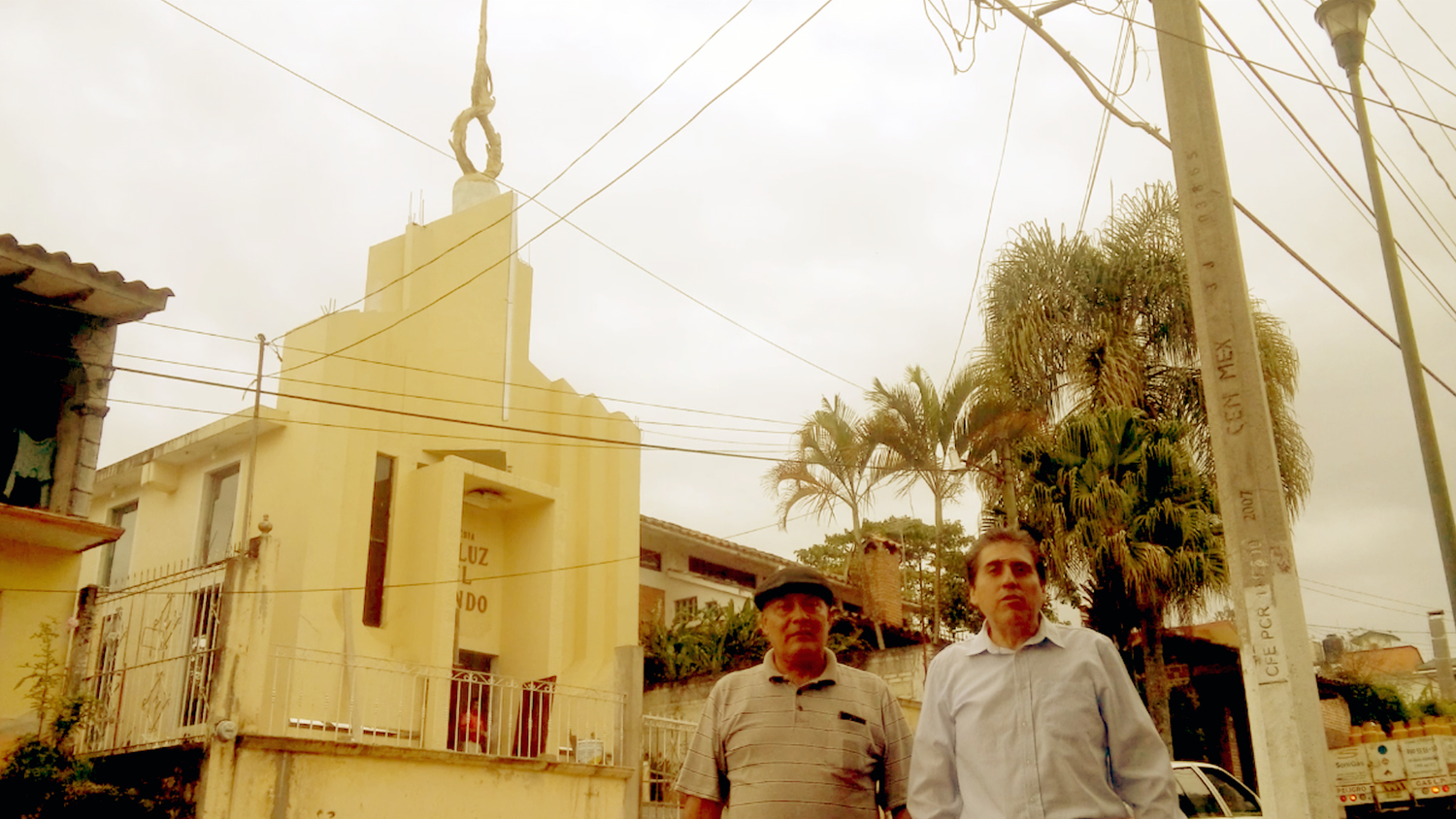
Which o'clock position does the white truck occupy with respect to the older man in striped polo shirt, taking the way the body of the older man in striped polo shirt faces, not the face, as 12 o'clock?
The white truck is roughly at 7 o'clock from the older man in striped polo shirt.

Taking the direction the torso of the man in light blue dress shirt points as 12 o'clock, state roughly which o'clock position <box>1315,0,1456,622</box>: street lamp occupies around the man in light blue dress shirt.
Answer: The street lamp is roughly at 7 o'clock from the man in light blue dress shirt.

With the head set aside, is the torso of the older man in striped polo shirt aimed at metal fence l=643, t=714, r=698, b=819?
no

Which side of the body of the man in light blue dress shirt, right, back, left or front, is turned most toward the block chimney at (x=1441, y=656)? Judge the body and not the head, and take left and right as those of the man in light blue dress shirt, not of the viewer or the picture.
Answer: back

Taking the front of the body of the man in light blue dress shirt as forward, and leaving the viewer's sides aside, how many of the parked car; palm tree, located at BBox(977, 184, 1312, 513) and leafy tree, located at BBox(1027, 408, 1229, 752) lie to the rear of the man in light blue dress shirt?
3

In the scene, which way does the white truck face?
away from the camera

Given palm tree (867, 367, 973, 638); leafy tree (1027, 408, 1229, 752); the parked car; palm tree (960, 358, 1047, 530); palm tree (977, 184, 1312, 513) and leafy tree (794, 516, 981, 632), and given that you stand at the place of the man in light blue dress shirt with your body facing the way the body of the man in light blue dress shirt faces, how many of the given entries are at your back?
6

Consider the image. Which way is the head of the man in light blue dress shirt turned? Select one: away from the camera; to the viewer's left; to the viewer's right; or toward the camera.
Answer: toward the camera

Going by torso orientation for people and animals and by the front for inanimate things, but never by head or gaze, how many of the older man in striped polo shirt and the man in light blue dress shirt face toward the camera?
2

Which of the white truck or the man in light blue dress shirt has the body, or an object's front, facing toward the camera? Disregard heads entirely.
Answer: the man in light blue dress shirt

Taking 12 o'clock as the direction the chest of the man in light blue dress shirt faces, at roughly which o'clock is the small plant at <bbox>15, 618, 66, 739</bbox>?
The small plant is roughly at 4 o'clock from the man in light blue dress shirt.

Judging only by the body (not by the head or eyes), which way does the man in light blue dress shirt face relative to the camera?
toward the camera

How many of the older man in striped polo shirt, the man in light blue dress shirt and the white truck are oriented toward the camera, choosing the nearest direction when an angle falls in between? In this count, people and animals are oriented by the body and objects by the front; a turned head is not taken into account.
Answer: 2

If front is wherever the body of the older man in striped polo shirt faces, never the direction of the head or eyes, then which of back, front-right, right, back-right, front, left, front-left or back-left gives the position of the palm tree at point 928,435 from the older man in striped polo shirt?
back

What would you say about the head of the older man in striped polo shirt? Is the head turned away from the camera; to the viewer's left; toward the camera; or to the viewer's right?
toward the camera

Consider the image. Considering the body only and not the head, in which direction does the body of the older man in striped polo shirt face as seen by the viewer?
toward the camera
